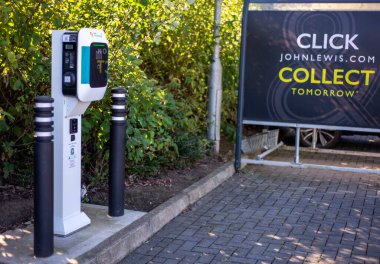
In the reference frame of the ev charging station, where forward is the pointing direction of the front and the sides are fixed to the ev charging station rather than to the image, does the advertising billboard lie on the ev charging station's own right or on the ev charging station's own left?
on the ev charging station's own left

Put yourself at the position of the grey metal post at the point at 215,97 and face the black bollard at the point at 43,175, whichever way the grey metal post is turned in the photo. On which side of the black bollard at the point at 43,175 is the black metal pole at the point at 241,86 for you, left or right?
left

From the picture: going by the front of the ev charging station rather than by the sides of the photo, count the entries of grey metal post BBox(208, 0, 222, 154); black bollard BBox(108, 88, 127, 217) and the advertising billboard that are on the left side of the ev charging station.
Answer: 3

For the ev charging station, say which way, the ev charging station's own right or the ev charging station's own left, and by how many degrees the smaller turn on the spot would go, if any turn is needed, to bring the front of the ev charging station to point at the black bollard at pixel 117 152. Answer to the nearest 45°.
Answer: approximately 90° to the ev charging station's own left

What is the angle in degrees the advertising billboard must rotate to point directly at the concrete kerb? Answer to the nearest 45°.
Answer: approximately 45° to its right

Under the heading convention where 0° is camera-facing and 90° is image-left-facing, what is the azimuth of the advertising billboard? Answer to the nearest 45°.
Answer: approximately 0°

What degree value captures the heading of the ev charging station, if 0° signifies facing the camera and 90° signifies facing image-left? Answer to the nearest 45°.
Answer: approximately 315°

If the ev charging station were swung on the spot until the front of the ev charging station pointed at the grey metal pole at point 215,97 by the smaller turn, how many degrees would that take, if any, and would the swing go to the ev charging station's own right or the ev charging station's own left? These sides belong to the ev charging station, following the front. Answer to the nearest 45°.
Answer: approximately 90° to the ev charging station's own left
